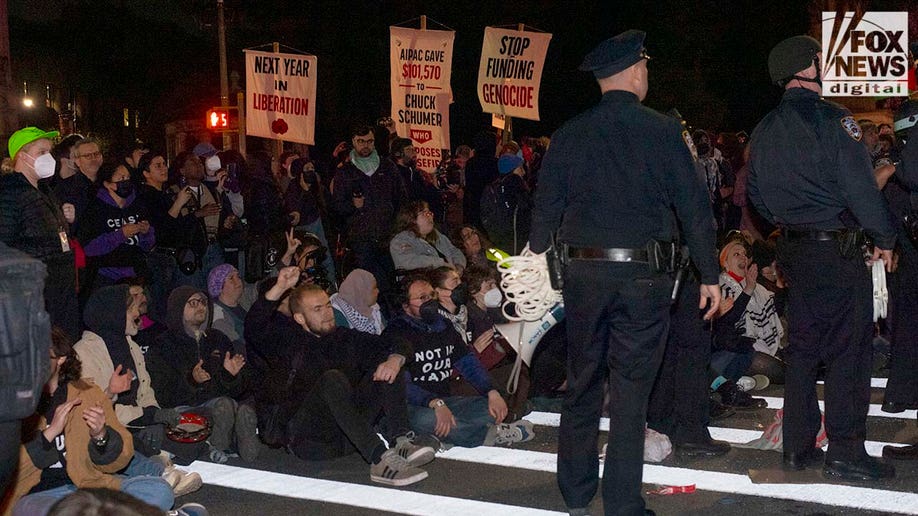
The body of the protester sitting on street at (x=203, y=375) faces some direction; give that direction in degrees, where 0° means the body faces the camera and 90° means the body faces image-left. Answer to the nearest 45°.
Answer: approximately 315°

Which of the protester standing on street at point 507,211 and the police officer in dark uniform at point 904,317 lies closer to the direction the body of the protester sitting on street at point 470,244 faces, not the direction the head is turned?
the police officer in dark uniform

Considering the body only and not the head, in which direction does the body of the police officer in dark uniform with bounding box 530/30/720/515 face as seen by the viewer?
away from the camera

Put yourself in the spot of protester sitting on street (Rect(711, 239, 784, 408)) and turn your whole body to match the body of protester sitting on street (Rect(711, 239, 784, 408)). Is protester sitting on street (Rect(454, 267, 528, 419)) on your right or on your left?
on your right

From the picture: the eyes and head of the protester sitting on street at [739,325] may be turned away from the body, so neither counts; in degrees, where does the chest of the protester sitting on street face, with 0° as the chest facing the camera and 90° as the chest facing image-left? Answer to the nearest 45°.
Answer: approximately 315°

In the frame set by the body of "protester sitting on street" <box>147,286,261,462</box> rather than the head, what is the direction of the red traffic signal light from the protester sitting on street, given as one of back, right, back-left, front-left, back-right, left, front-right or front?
back-left

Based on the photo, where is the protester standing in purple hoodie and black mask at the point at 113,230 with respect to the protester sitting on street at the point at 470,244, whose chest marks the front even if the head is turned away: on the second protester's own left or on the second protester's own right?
on the second protester's own right

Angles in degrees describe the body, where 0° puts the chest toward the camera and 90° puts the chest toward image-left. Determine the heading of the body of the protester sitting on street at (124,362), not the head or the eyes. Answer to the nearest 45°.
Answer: approximately 315°

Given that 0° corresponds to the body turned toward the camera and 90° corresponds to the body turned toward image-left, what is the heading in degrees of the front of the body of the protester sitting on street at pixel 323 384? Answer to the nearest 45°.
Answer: approximately 315°

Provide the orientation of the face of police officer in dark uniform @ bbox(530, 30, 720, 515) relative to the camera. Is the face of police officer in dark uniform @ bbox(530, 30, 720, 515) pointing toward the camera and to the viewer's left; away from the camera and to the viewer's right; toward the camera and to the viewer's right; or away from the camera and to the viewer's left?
away from the camera and to the viewer's right
